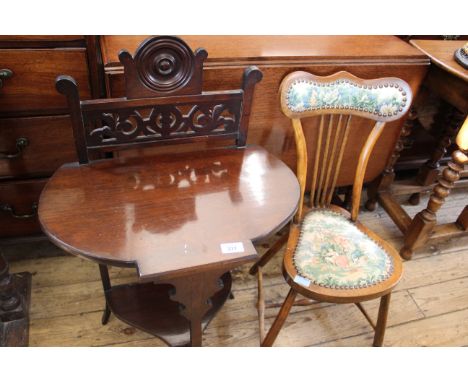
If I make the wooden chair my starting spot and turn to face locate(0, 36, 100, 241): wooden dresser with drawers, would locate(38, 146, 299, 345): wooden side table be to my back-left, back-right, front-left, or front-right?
front-left

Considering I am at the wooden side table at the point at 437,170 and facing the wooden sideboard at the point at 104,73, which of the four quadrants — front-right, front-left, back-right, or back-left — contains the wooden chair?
front-left

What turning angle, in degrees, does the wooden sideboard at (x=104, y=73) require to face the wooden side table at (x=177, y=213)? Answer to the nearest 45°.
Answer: approximately 45° to its left

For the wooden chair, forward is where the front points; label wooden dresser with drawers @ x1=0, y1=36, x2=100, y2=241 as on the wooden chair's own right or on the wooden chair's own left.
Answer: on the wooden chair's own right

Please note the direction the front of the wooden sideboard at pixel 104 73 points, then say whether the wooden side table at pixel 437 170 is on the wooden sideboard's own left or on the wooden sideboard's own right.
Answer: on the wooden sideboard's own left

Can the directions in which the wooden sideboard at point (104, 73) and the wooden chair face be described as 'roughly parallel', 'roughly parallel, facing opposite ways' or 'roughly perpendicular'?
roughly parallel

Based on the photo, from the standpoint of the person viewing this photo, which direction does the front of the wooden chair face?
facing the viewer

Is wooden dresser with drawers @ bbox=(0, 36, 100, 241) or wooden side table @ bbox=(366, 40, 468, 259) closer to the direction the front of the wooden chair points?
the wooden dresser with drawers

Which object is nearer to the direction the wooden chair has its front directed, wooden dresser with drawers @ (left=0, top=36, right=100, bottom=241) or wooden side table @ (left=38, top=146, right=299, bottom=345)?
the wooden side table

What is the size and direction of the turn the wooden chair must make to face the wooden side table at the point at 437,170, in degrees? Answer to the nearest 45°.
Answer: approximately 135° to its left

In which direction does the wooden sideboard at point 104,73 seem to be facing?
toward the camera
